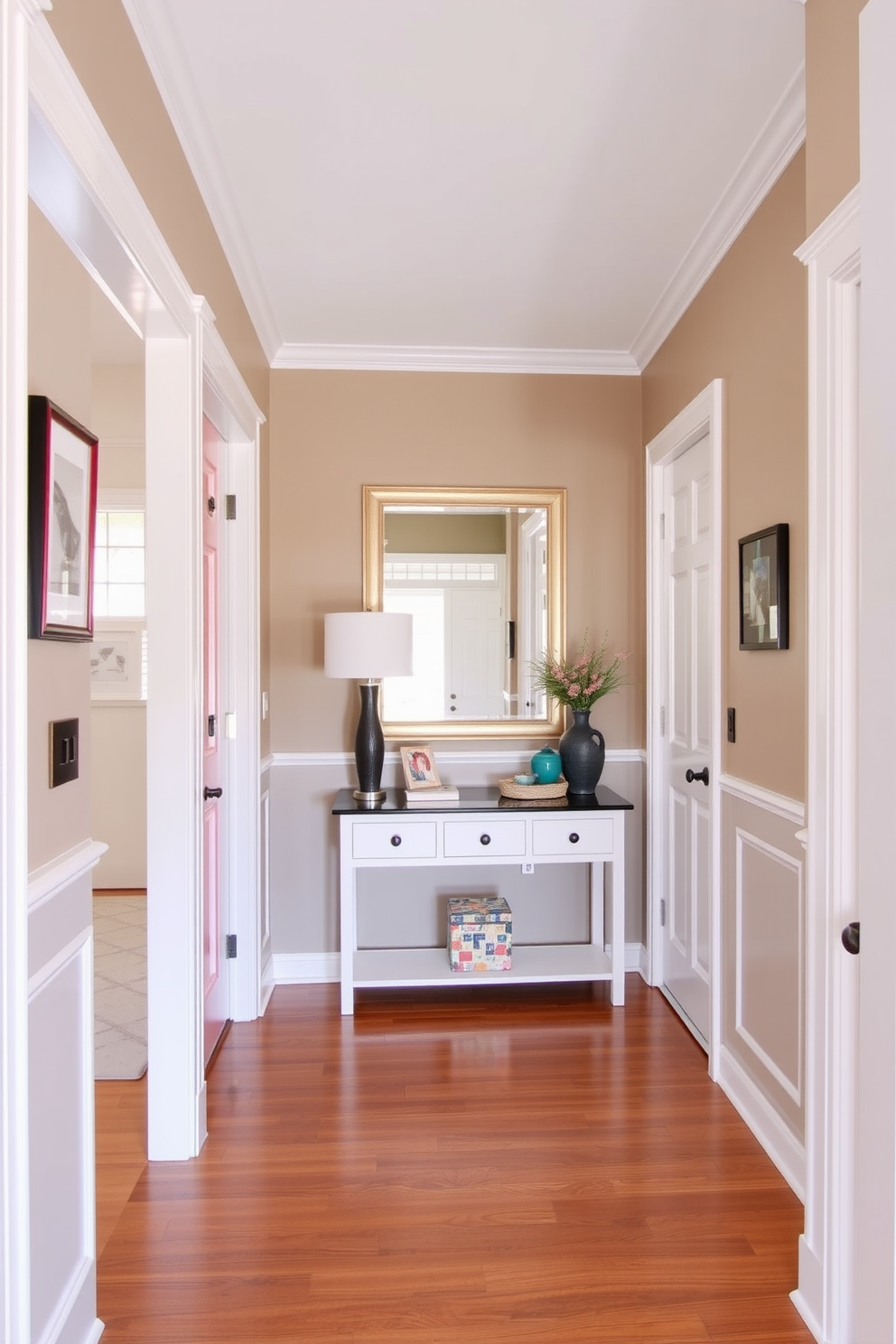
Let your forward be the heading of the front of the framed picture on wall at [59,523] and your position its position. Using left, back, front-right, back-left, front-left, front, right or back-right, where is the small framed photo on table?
left

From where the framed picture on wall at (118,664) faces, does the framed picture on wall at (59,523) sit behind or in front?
in front

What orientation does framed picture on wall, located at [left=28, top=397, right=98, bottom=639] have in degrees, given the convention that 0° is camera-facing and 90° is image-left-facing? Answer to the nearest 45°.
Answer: approximately 315°

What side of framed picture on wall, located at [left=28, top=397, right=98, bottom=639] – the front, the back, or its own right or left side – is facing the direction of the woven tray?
left

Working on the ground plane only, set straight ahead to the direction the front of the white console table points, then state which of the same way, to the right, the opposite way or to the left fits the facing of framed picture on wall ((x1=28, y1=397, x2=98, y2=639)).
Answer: to the left

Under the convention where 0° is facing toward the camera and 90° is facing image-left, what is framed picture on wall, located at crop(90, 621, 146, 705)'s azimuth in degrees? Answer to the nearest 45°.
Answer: approximately 0°

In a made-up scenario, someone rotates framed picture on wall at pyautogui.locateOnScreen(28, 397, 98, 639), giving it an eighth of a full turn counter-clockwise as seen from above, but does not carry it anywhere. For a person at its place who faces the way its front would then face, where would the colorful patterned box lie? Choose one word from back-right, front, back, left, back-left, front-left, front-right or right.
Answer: front-left

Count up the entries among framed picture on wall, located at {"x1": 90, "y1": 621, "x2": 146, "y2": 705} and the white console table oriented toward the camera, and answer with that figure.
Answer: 2

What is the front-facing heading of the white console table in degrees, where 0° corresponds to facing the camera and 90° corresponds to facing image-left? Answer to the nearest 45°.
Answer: approximately 0°

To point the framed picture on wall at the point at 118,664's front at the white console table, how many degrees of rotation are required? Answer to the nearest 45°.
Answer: approximately 45° to its left

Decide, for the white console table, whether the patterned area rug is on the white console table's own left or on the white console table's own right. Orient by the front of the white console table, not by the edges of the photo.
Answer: on the white console table's own right

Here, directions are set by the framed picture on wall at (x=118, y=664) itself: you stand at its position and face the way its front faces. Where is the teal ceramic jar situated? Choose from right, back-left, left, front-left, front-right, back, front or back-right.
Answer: front-left
